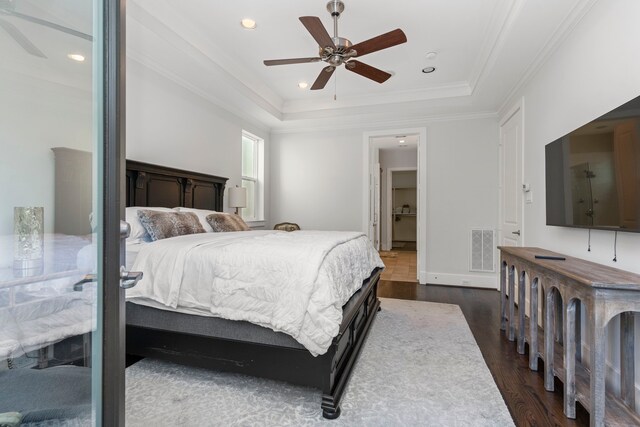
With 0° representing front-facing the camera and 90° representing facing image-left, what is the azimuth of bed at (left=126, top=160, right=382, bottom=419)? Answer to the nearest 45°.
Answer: approximately 315°

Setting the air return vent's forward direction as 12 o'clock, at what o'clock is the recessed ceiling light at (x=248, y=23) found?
The recessed ceiling light is roughly at 1 o'clock from the air return vent.

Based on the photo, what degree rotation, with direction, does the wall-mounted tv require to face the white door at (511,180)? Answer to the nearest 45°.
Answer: approximately 135° to its right

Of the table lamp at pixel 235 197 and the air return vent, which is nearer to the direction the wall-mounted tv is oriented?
the table lamp

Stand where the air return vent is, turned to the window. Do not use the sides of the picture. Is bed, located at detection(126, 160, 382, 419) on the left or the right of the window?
left

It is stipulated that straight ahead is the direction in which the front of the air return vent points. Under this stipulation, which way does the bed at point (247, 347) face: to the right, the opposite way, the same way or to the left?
to the left

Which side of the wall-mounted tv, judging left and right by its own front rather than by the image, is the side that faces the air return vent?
right
